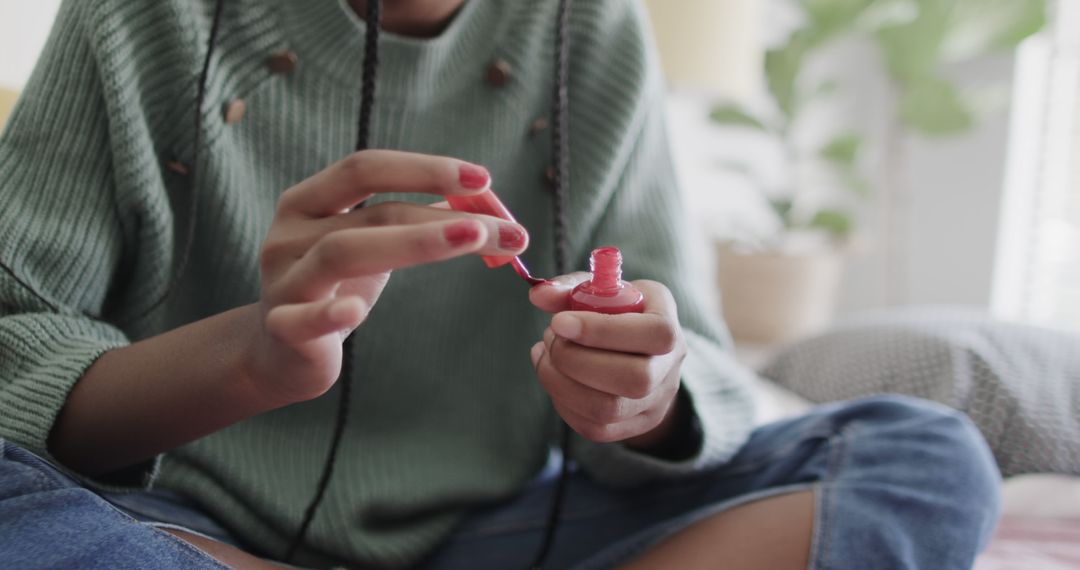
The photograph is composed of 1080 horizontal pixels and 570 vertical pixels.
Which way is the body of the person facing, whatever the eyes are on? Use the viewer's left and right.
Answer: facing the viewer

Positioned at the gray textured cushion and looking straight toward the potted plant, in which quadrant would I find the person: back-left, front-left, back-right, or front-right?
back-left

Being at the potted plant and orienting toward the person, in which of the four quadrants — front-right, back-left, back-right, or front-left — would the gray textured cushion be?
front-left

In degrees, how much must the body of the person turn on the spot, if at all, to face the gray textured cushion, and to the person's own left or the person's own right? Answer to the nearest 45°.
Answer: approximately 135° to the person's own left

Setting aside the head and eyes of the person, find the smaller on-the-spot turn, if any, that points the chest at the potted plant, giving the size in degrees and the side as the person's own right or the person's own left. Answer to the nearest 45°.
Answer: approximately 135° to the person's own left
